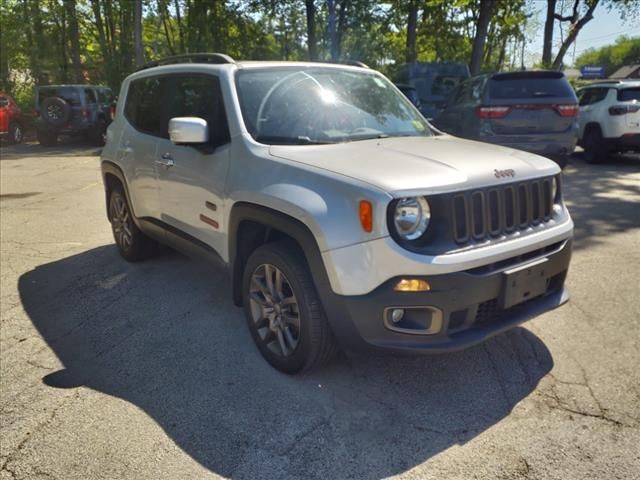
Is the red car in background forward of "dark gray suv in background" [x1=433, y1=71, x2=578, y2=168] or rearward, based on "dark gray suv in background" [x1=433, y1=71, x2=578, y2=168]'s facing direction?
forward

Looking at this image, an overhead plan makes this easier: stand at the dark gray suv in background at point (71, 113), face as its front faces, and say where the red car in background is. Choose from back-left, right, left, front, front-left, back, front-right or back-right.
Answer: left

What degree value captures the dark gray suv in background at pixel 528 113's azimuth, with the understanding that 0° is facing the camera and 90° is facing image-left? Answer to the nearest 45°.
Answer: approximately 135°

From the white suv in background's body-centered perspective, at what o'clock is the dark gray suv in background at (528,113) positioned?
The dark gray suv in background is roughly at 8 o'clock from the white suv in background.

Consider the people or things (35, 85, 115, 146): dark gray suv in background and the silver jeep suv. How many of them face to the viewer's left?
0

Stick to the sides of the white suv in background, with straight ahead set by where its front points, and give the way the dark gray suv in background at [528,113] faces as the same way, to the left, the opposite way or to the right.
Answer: the same way

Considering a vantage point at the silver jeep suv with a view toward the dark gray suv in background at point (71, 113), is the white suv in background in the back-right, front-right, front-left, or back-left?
front-right

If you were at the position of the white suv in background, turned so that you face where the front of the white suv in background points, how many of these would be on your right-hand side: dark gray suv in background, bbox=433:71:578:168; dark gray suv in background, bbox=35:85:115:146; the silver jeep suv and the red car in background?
0

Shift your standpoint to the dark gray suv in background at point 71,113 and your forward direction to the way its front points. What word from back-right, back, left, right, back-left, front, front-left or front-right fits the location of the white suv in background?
right

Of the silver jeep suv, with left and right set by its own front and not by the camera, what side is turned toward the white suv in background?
left

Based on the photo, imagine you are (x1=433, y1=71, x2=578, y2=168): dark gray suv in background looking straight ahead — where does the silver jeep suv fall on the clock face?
The silver jeep suv is roughly at 8 o'clock from the dark gray suv in background.

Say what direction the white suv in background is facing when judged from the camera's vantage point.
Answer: facing away from the viewer and to the left of the viewer

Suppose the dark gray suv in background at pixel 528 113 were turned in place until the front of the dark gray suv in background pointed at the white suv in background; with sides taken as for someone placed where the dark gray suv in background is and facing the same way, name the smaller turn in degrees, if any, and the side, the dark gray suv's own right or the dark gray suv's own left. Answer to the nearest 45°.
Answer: approximately 90° to the dark gray suv's own right

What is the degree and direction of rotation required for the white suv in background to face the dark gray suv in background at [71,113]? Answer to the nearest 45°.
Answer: approximately 45° to its left

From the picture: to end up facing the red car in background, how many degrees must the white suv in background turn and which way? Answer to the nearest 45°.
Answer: approximately 45° to its left

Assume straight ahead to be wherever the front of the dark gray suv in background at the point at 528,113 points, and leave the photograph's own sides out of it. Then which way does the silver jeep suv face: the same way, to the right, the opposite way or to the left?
the opposite way

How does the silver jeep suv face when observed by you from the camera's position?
facing the viewer and to the right of the viewer

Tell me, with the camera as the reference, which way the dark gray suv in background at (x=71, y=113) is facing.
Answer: facing away from the viewer and to the right of the viewer

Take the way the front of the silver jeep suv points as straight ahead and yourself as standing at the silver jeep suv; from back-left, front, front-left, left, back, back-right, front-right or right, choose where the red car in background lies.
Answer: back
